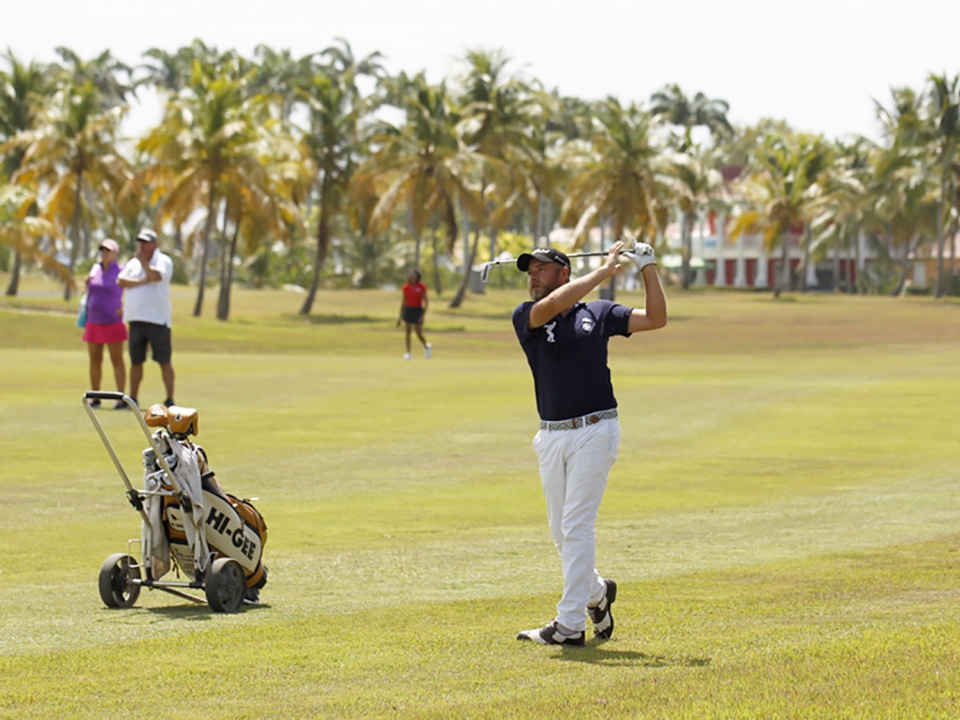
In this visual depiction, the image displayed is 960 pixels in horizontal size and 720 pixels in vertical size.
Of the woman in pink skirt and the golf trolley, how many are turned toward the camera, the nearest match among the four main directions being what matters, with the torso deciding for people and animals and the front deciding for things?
1

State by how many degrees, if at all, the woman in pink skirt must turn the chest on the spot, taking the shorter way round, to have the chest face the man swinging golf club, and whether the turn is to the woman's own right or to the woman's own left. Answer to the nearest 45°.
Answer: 0° — they already face them

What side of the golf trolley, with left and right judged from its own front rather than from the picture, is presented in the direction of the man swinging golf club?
right

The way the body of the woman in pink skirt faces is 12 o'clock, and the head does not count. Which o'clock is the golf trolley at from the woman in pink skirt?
The golf trolley is roughly at 12 o'clock from the woman in pink skirt.

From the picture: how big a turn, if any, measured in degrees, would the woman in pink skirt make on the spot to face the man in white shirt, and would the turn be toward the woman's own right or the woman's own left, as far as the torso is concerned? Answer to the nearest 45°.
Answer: approximately 45° to the woman's own left

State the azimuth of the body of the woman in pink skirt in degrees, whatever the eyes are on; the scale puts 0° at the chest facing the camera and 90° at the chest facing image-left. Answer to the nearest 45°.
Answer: approximately 0°
